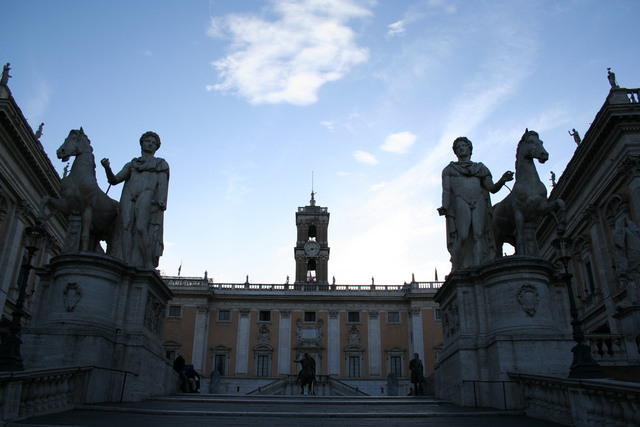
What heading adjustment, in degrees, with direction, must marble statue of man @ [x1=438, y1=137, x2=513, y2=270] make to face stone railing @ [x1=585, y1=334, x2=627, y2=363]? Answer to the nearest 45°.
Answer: approximately 135° to its left

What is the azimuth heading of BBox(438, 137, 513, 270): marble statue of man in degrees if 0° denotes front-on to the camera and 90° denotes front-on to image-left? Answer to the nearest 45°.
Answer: approximately 0°

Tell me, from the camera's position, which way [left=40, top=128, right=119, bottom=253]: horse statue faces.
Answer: facing the viewer and to the left of the viewer

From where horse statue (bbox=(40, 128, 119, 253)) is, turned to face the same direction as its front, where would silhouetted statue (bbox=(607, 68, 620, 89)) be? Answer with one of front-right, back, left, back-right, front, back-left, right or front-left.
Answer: back-left

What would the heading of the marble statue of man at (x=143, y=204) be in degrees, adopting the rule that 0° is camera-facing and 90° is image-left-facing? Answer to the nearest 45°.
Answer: approximately 0°

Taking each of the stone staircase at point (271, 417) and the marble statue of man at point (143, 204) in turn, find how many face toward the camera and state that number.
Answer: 2

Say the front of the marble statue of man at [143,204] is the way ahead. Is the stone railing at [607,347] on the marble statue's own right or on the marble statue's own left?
on the marble statue's own left

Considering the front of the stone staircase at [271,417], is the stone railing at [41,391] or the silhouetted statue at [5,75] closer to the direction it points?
the stone railing

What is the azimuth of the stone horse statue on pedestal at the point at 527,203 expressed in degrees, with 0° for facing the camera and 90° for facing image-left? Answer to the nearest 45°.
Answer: approximately 315°

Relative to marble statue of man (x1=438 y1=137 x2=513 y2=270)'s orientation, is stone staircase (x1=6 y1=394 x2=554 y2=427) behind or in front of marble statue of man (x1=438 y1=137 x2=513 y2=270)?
in front
